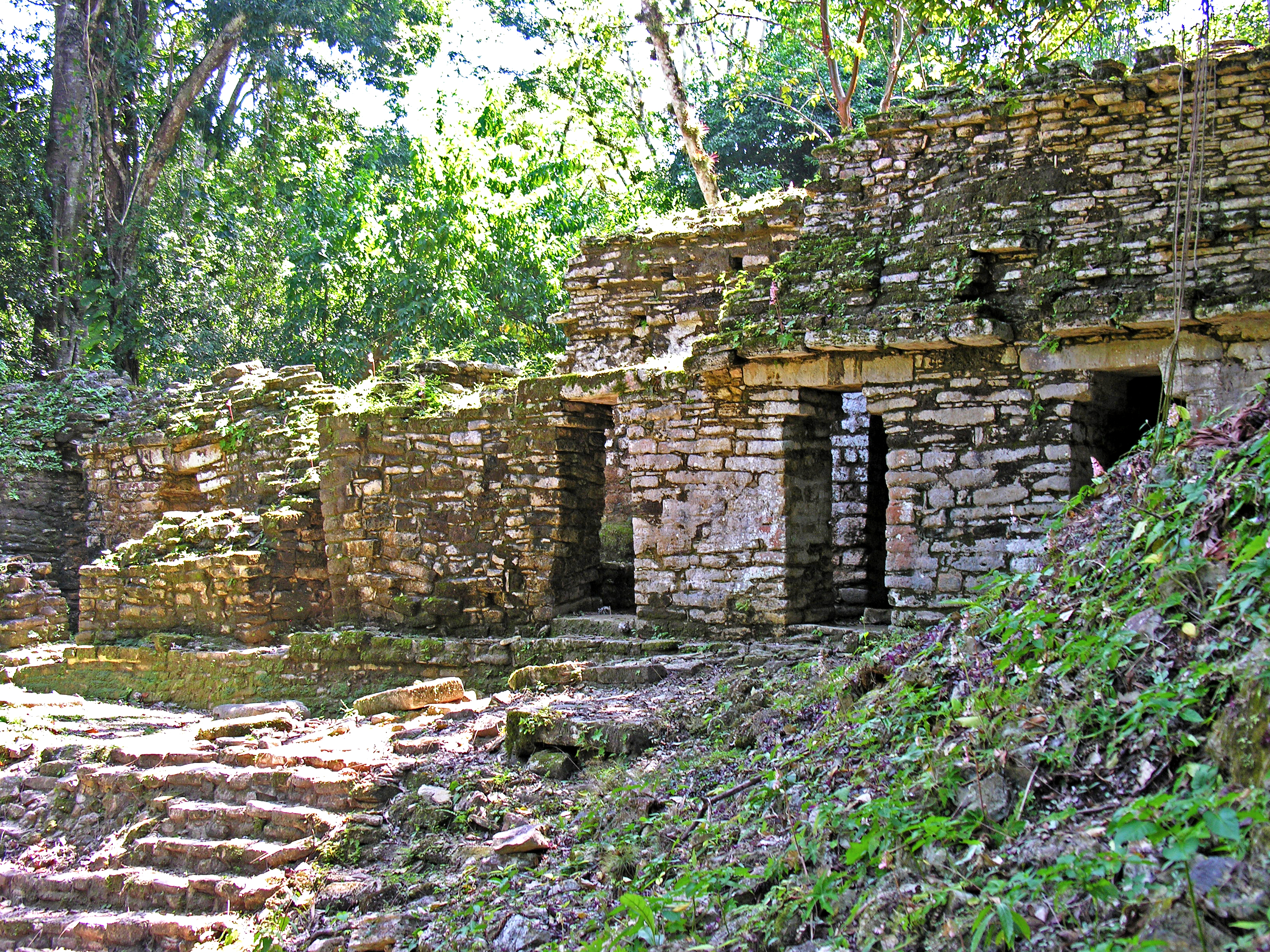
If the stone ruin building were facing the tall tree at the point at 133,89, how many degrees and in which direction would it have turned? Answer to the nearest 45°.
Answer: approximately 90° to its right

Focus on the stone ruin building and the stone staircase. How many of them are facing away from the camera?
0

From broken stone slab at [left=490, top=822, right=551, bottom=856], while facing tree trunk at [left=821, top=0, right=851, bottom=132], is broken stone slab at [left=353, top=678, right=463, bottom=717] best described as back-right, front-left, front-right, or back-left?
front-left

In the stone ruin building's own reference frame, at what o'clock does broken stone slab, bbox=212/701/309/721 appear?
The broken stone slab is roughly at 2 o'clock from the stone ruin building.

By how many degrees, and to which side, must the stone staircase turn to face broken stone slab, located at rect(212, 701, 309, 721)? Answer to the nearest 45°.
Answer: approximately 180°

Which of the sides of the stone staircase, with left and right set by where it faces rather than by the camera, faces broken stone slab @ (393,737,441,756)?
left

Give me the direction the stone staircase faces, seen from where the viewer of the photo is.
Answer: facing the viewer

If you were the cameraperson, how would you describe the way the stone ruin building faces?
facing the viewer and to the left of the viewer

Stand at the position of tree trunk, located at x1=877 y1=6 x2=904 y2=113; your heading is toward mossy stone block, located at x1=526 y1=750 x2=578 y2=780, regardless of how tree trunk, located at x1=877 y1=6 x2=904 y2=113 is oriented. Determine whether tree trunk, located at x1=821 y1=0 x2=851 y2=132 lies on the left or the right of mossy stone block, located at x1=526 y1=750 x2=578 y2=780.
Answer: right

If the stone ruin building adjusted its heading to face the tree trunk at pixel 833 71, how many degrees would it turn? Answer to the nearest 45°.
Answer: approximately 135° to its right

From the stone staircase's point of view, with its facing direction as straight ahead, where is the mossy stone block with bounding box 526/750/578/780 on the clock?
The mossy stone block is roughly at 10 o'clock from the stone staircase.

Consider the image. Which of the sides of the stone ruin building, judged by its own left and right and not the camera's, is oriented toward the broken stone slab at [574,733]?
front

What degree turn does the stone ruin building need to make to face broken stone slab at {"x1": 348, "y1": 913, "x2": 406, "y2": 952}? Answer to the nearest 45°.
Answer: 0° — it already faces it
